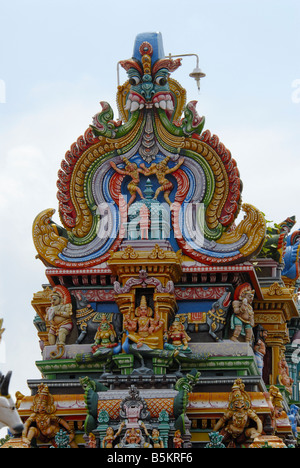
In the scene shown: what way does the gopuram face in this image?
toward the camera
